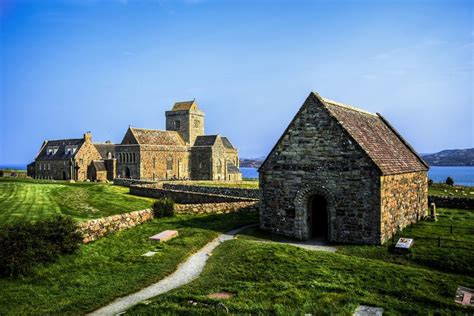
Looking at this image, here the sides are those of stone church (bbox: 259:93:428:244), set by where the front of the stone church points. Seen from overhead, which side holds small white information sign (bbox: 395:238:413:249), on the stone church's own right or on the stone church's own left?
on the stone church's own left

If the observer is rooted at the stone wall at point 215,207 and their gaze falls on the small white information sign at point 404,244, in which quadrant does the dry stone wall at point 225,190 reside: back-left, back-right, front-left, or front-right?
back-left

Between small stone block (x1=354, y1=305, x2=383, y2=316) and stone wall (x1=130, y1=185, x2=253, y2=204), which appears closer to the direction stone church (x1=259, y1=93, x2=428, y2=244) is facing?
the small stone block

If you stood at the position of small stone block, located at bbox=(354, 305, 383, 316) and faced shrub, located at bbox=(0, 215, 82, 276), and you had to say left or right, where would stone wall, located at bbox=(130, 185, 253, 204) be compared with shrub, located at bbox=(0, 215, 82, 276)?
right

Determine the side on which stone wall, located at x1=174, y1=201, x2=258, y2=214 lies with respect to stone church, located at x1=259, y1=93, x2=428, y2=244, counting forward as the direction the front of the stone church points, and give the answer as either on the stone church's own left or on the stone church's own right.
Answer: on the stone church's own right

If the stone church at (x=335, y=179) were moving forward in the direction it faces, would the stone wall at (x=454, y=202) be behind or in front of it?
behind

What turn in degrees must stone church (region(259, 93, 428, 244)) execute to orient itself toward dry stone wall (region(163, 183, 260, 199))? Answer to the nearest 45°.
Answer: approximately 90° to its right

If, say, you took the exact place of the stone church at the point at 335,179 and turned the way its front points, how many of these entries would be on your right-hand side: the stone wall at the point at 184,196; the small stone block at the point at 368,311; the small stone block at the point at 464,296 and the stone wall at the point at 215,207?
2

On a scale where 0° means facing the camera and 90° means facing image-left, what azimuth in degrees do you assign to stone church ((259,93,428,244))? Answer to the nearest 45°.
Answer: approximately 45°

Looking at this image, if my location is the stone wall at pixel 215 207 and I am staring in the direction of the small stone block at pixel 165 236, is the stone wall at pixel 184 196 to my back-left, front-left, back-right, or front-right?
back-right

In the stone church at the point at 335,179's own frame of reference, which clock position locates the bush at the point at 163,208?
The bush is roughly at 2 o'clock from the stone church.

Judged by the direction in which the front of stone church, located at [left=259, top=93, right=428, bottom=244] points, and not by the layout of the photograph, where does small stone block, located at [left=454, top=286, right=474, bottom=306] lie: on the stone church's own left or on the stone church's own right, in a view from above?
on the stone church's own left
